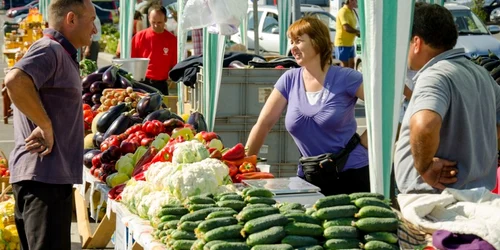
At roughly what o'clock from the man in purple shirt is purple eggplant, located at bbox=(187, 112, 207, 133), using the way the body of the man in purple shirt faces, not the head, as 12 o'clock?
The purple eggplant is roughly at 10 o'clock from the man in purple shirt.

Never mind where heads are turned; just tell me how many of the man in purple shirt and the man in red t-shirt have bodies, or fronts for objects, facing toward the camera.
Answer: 1

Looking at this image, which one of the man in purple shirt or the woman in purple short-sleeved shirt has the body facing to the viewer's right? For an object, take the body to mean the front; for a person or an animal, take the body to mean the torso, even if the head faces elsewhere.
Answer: the man in purple shirt

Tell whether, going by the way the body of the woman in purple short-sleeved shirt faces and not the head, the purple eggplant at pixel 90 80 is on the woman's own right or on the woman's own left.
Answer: on the woman's own right

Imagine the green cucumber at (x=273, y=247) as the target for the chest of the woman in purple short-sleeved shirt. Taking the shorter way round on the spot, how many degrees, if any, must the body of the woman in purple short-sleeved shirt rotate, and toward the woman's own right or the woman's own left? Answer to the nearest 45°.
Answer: approximately 45° to the woman's own left

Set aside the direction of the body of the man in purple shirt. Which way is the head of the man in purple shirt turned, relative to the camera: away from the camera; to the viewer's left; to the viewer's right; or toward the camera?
to the viewer's right

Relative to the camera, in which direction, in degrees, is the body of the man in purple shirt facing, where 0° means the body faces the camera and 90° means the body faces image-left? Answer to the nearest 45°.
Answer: approximately 270°

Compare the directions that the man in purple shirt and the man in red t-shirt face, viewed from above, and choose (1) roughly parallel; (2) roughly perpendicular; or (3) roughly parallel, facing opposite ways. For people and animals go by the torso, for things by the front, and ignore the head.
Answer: roughly perpendicular

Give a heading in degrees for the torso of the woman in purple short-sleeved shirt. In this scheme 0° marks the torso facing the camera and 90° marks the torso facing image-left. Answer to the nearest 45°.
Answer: approximately 45°

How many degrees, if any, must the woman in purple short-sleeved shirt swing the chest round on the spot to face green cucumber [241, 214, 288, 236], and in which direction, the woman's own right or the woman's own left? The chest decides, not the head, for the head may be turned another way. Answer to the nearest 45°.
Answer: approximately 45° to the woman's own left

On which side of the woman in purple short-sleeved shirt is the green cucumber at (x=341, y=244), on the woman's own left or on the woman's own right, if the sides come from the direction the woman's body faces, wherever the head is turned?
on the woman's own left
